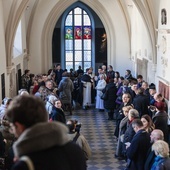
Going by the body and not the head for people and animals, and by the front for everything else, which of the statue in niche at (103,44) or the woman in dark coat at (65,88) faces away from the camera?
the woman in dark coat

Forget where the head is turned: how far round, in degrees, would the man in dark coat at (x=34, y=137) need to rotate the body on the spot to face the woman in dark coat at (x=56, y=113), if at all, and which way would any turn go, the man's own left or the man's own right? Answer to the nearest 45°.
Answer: approximately 45° to the man's own right

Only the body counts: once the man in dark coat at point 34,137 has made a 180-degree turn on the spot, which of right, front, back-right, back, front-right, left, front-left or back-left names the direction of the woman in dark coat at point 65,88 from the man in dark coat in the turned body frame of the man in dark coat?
back-left

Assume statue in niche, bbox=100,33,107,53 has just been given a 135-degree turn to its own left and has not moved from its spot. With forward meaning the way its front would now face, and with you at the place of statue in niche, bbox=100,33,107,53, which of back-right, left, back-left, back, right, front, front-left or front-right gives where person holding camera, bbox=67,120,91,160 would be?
right

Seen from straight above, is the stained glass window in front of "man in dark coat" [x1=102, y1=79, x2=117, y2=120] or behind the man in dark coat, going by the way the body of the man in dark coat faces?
in front

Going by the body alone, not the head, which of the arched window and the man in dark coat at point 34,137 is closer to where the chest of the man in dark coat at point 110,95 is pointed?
the arched window

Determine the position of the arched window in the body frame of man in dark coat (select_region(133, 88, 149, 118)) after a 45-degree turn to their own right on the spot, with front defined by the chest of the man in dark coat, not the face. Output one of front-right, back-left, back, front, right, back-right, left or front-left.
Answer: left

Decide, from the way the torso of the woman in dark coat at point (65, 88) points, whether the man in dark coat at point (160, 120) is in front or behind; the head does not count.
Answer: behind

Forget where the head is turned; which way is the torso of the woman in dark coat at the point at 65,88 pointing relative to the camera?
away from the camera

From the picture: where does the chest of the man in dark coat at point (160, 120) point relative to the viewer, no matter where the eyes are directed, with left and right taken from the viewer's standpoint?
facing away from the viewer and to the left of the viewer

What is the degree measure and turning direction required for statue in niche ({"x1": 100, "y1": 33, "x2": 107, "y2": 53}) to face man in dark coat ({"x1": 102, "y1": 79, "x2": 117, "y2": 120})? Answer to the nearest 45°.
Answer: approximately 45° to its left
